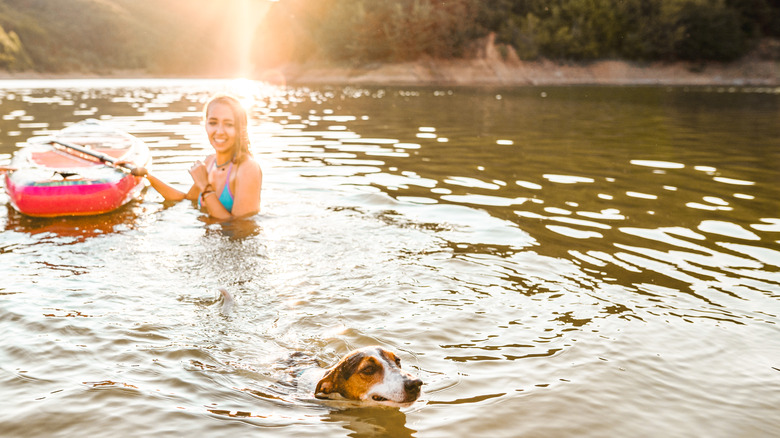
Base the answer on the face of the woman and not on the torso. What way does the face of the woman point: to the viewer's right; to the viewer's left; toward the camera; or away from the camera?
toward the camera

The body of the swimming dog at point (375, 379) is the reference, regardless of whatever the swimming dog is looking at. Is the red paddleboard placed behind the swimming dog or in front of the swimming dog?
behind

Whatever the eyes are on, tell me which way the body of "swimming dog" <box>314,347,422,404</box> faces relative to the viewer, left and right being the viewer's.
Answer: facing the viewer and to the right of the viewer

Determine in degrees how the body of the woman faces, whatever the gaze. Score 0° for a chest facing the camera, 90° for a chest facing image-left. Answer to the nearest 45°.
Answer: approximately 45°

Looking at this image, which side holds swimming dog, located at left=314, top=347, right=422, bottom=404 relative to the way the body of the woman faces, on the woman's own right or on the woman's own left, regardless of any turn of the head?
on the woman's own left

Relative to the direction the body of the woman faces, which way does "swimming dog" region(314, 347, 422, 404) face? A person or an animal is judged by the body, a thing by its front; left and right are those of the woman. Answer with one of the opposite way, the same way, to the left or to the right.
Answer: to the left

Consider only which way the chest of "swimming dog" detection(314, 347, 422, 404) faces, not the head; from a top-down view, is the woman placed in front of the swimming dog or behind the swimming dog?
behind

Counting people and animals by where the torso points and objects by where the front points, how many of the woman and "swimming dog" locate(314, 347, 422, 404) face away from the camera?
0
